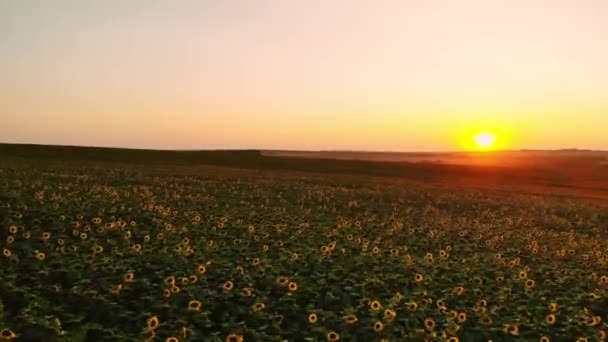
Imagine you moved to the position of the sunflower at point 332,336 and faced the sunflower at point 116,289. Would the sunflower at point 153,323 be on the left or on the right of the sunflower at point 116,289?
left

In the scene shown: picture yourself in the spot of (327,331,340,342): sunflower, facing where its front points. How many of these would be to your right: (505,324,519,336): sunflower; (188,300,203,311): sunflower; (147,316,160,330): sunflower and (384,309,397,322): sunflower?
2

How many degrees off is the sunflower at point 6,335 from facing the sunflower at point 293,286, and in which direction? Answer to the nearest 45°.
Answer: approximately 90° to its left

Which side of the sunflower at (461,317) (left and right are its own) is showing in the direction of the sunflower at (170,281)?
right

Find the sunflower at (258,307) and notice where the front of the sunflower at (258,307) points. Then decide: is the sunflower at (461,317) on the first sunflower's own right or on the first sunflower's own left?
on the first sunflower's own left

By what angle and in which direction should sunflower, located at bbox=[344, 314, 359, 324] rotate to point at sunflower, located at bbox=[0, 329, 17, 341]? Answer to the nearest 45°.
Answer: approximately 45° to its right

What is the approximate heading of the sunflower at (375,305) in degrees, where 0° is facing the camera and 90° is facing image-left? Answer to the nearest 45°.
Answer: approximately 0°

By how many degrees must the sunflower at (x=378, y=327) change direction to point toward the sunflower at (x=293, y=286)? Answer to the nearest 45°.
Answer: approximately 135° to its right

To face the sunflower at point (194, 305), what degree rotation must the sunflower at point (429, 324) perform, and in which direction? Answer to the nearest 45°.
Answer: approximately 90° to its right

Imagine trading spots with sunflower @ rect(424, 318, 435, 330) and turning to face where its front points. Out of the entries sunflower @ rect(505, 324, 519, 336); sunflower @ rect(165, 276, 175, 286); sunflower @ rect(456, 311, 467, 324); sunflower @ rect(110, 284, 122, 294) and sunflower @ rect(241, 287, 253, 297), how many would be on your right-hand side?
3

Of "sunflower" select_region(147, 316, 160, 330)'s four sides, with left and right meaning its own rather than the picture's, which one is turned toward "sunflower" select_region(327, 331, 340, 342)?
left
